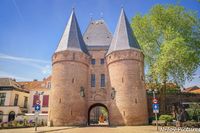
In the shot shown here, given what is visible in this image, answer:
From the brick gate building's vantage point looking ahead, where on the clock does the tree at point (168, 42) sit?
The tree is roughly at 9 o'clock from the brick gate building.

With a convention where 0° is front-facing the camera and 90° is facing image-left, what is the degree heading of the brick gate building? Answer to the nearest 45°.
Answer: approximately 0°
